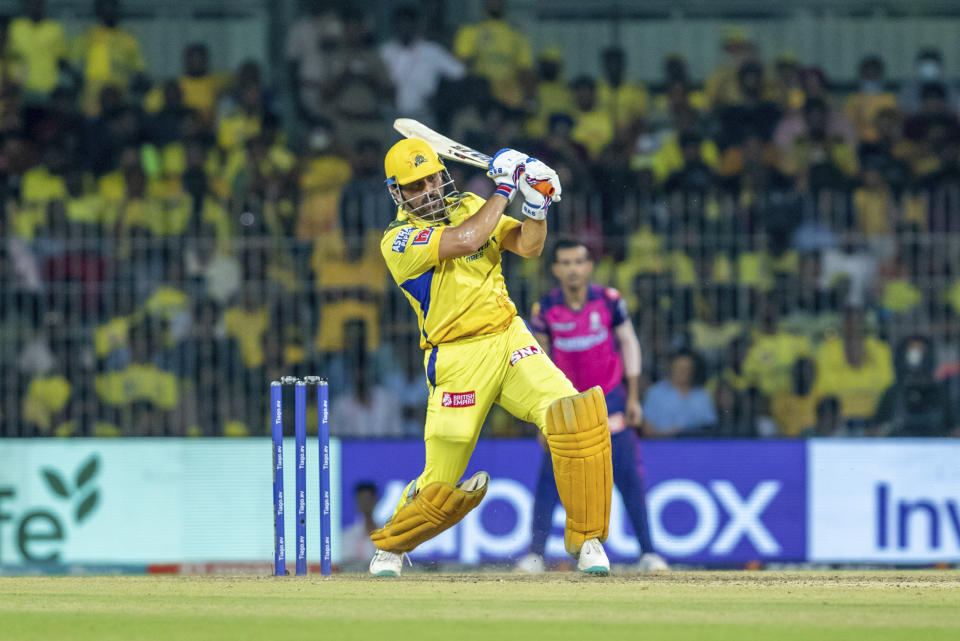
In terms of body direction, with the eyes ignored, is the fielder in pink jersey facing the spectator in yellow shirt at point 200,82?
no

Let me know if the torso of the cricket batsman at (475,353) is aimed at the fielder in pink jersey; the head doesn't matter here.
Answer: no

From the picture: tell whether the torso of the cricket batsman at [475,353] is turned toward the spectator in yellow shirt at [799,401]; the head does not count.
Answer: no

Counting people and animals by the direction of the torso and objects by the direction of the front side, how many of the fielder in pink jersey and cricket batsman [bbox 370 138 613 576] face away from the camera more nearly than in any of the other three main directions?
0

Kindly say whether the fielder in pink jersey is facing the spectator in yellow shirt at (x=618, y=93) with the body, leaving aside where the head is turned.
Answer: no

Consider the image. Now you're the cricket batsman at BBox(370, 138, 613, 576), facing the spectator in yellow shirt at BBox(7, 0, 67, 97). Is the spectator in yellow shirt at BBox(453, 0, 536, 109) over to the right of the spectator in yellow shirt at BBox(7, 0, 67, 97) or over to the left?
right

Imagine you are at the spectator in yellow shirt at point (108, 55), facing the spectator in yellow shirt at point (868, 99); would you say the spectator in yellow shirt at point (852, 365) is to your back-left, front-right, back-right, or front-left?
front-right

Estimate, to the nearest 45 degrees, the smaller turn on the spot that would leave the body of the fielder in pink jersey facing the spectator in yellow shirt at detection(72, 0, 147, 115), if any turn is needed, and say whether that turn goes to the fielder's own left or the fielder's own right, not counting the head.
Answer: approximately 135° to the fielder's own right

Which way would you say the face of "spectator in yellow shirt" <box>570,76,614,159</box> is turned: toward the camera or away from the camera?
toward the camera

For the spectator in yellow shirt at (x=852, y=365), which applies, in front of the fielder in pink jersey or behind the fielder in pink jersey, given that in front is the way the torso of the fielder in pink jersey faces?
behind

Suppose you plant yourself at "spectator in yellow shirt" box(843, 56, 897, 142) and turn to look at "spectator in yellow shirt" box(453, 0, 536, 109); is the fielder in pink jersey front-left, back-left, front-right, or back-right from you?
front-left

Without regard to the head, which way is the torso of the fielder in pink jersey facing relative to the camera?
toward the camera

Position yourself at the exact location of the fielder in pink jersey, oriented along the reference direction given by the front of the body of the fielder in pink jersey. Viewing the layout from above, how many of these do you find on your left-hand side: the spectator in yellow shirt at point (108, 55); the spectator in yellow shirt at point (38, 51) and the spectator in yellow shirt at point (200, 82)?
0

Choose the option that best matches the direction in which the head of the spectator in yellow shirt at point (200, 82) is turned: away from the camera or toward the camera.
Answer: toward the camera

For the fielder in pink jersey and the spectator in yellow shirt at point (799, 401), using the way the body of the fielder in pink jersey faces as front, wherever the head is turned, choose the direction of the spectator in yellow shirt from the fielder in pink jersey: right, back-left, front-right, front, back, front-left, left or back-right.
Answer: back-left
